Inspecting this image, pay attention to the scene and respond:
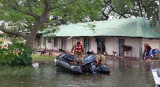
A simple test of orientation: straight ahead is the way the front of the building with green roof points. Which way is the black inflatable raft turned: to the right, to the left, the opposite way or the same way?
to the right

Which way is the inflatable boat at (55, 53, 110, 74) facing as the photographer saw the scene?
facing away from the viewer and to the left of the viewer

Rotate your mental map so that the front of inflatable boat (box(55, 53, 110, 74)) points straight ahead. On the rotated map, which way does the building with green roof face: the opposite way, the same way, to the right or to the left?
to the left

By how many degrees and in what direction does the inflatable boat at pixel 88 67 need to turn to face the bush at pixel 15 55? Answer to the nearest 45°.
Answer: approximately 45° to its left

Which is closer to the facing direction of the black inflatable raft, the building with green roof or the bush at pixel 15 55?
the bush

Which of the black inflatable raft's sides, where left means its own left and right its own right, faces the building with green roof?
right

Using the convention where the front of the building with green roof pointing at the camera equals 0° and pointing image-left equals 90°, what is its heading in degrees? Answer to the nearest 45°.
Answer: approximately 45°
